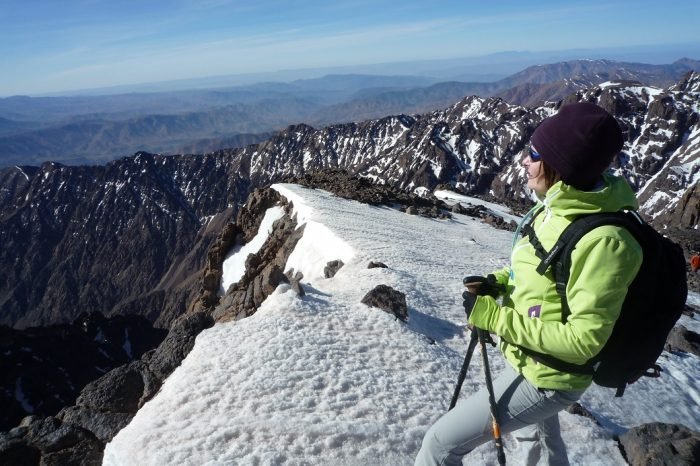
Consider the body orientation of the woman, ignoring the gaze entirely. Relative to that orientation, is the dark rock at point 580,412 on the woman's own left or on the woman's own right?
on the woman's own right

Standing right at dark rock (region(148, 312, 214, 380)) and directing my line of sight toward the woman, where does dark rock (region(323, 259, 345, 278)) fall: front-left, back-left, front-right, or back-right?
back-left

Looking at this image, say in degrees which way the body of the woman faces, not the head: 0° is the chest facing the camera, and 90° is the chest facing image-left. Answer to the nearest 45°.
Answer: approximately 90°

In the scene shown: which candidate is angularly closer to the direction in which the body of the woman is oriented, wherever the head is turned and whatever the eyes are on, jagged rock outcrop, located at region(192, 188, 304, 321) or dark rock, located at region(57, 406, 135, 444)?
the dark rock

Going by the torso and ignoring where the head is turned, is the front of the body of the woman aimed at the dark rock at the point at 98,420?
yes

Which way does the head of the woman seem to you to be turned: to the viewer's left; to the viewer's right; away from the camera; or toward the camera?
to the viewer's left

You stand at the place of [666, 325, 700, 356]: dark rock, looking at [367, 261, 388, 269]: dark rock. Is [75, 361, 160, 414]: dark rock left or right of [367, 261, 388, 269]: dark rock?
left

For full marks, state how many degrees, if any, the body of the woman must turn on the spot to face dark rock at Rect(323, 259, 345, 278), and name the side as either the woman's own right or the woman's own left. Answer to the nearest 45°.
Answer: approximately 45° to the woman's own right

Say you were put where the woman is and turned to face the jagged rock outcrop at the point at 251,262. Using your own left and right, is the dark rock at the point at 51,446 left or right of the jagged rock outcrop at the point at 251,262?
left

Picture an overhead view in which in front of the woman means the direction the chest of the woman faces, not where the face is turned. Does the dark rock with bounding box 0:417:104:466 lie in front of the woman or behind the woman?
in front

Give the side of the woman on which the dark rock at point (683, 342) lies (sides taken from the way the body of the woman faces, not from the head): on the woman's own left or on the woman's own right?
on the woman's own right
